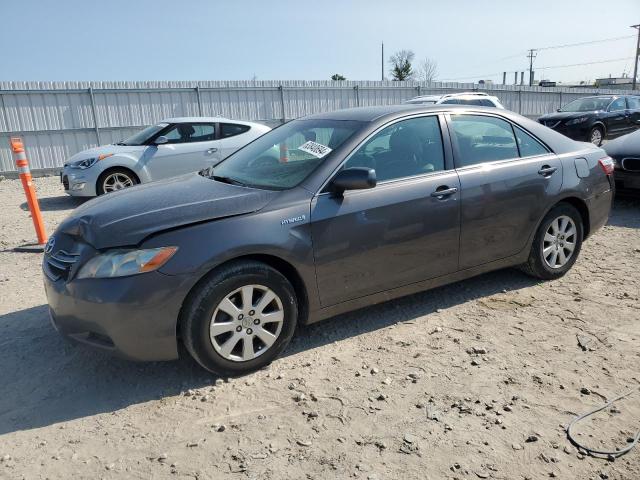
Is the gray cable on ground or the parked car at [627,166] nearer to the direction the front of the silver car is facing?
the gray cable on ground

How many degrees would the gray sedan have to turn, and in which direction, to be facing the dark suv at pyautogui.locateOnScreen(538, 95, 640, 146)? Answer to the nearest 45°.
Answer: approximately 180°

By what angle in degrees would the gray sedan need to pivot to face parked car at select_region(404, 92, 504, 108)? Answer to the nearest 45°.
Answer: approximately 135° to its right

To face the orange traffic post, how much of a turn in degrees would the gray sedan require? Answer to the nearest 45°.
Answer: approximately 90° to its right

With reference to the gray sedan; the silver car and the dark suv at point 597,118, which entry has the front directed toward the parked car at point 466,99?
the dark suv

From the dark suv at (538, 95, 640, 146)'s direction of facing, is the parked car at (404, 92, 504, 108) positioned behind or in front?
in front

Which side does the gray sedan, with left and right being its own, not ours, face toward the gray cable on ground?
left

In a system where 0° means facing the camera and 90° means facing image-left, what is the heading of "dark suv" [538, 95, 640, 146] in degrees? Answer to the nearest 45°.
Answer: approximately 45°

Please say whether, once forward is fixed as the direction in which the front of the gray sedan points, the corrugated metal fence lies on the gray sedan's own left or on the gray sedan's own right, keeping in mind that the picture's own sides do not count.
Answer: on the gray sedan's own right

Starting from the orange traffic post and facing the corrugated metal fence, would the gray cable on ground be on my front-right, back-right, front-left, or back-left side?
back-right

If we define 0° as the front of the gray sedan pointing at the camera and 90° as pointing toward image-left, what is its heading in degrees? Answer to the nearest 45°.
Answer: approximately 45°

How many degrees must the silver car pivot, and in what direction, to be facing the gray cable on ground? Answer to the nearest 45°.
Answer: approximately 45° to its left

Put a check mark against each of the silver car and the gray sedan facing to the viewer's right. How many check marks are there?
0

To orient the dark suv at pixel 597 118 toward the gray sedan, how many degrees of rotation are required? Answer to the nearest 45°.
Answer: approximately 45° to its left

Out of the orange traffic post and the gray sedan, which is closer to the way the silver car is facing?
the orange traffic post

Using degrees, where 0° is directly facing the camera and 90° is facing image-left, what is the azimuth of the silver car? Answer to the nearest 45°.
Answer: approximately 45°

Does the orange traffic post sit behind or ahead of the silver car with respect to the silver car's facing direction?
ahead
